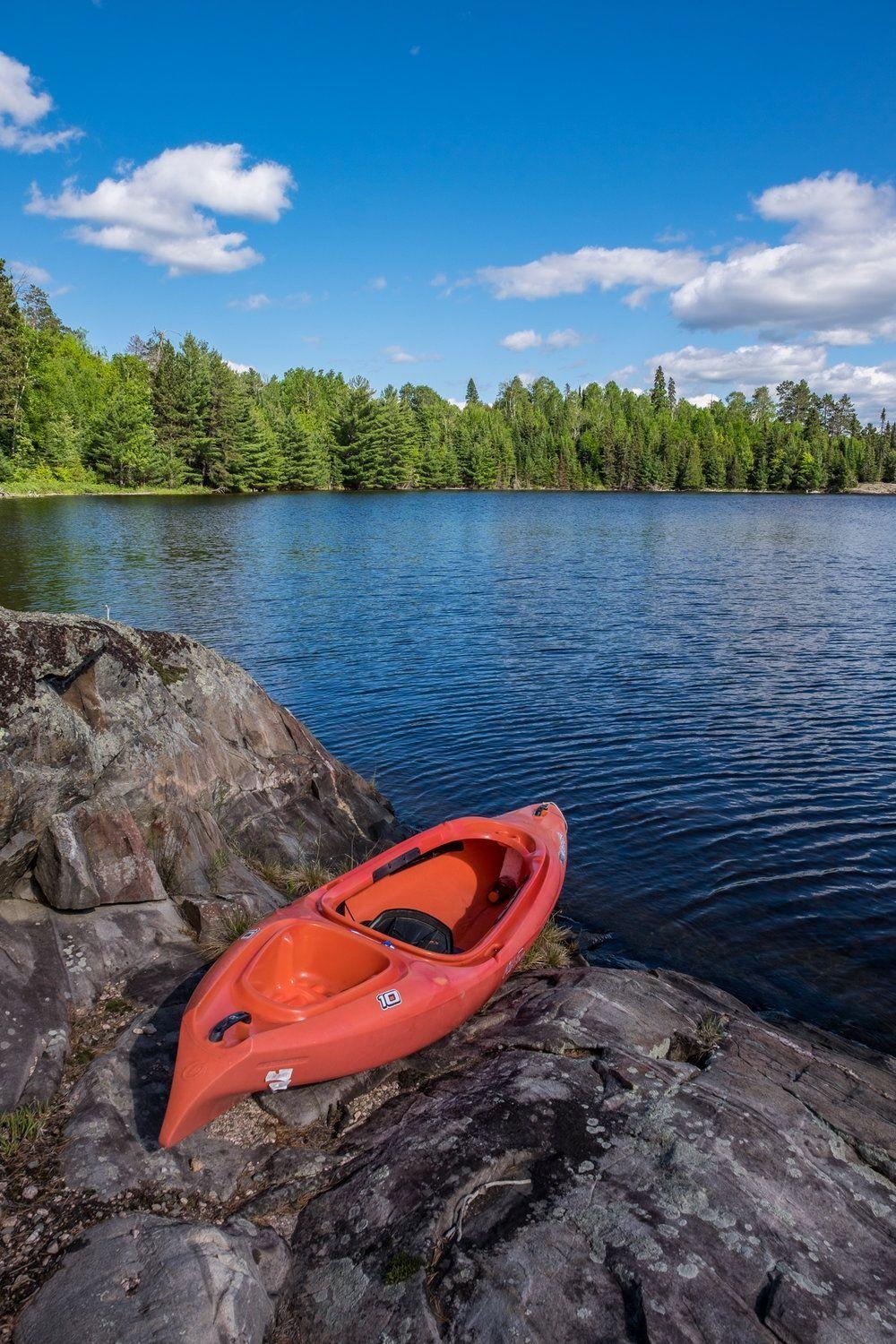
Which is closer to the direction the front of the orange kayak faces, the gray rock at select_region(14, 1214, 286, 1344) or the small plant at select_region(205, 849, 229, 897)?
the small plant

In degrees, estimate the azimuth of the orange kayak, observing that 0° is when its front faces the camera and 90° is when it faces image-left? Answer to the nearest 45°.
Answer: approximately 225°

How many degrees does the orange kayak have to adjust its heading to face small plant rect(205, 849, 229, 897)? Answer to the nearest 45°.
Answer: approximately 90° to its left

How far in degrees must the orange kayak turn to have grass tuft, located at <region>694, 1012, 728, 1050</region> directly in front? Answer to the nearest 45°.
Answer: approximately 45° to its right

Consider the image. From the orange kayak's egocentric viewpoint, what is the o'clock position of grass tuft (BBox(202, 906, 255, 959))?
The grass tuft is roughly at 9 o'clock from the orange kayak.

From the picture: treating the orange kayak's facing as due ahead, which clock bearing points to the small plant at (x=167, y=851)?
The small plant is roughly at 9 o'clock from the orange kayak.

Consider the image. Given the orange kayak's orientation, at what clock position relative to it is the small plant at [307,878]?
The small plant is roughly at 10 o'clock from the orange kayak.

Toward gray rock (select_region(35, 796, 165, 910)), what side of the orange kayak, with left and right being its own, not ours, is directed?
left

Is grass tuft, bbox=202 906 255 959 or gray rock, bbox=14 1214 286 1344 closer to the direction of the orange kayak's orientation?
the grass tuft

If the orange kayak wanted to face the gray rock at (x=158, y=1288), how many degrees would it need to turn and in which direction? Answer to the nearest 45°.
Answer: approximately 135° to its right
